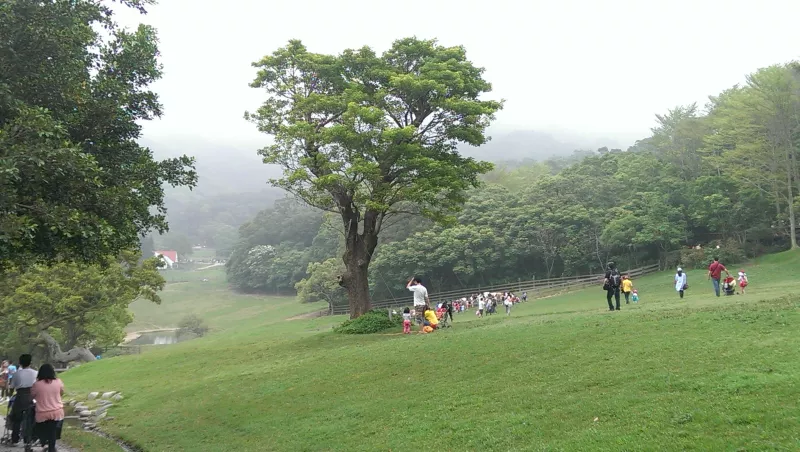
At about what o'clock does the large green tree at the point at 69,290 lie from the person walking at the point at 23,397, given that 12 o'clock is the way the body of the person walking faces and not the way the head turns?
The large green tree is roughly at 12 o'clock from the person walking.

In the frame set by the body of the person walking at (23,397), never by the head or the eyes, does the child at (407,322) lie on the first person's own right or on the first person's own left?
on the first person's own right

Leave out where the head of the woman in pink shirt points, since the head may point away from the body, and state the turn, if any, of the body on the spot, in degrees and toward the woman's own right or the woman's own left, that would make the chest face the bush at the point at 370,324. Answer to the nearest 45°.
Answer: approximately 45° to the woman's own right

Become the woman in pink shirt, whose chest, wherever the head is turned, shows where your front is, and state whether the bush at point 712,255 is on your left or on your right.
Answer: on your right

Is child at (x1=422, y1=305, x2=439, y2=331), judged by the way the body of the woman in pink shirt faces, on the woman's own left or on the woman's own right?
on the woman's own right

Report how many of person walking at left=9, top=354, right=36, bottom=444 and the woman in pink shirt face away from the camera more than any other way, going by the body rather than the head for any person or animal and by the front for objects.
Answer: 2

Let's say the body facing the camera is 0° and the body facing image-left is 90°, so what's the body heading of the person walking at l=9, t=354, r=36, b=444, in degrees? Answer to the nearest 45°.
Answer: approximately 180°

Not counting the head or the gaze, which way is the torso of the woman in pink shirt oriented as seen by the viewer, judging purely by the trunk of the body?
away from the camera

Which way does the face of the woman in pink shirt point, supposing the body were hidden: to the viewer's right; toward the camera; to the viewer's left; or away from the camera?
away from the camera

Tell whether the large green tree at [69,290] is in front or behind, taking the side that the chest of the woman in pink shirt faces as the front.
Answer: in front
